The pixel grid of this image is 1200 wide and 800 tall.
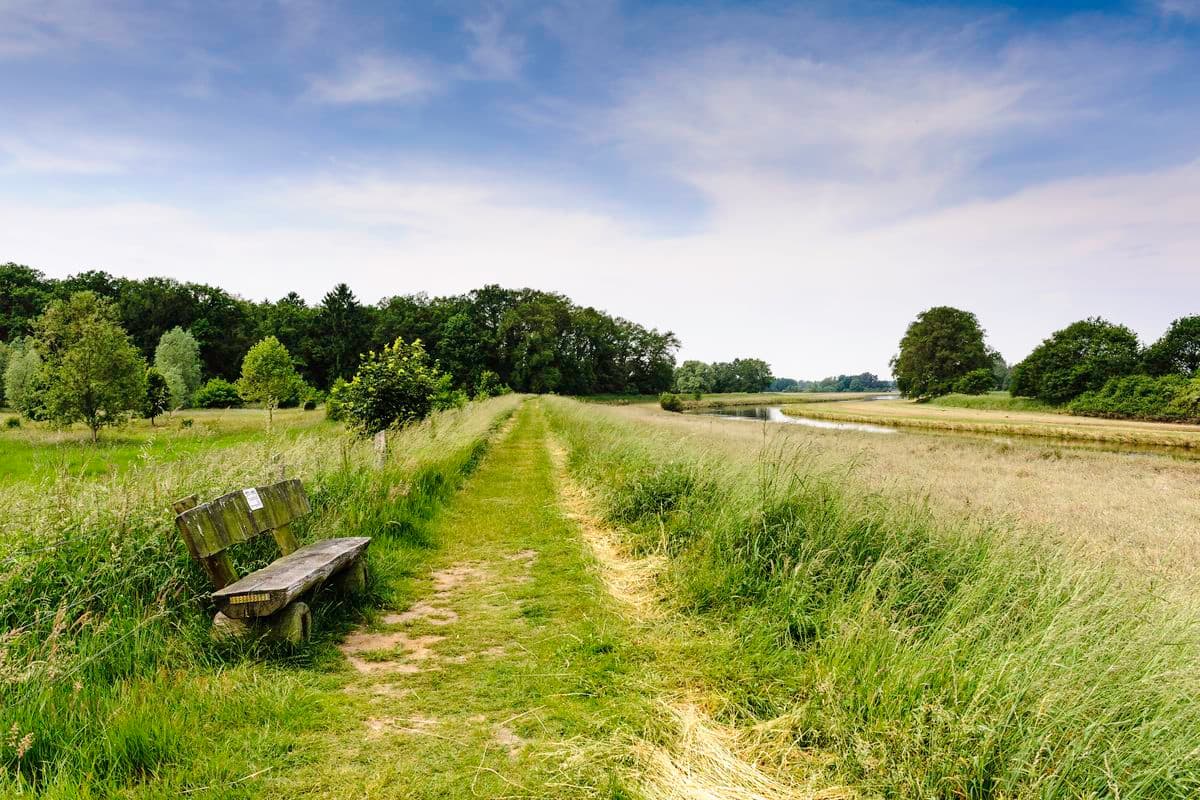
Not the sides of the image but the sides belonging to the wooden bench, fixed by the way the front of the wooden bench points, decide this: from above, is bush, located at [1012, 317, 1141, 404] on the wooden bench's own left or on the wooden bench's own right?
on the wooden bench's own left

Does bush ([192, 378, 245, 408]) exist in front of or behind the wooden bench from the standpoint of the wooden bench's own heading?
behind

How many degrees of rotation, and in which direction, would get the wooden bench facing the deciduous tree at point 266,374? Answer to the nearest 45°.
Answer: approximately 135° to its left

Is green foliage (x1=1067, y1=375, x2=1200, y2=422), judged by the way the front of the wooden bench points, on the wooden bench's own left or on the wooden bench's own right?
on the wooden bench's own left

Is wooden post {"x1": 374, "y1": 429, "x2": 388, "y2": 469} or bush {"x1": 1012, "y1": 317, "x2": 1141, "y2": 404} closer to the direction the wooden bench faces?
the bush

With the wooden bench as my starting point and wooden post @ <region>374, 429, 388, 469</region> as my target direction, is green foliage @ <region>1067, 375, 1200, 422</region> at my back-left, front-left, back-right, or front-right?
front-right

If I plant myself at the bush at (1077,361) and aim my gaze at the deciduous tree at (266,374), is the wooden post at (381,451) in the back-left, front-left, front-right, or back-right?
front-left

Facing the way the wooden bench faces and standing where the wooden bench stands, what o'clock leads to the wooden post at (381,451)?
The wooden post is roughly at 8 o'clock from the wooden bench.

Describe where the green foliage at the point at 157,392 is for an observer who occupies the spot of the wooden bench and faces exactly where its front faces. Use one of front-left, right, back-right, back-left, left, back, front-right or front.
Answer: back-left

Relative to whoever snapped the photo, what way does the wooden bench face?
facing the viewer and to the right of the viewer

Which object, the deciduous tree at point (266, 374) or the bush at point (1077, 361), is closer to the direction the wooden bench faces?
the bush
